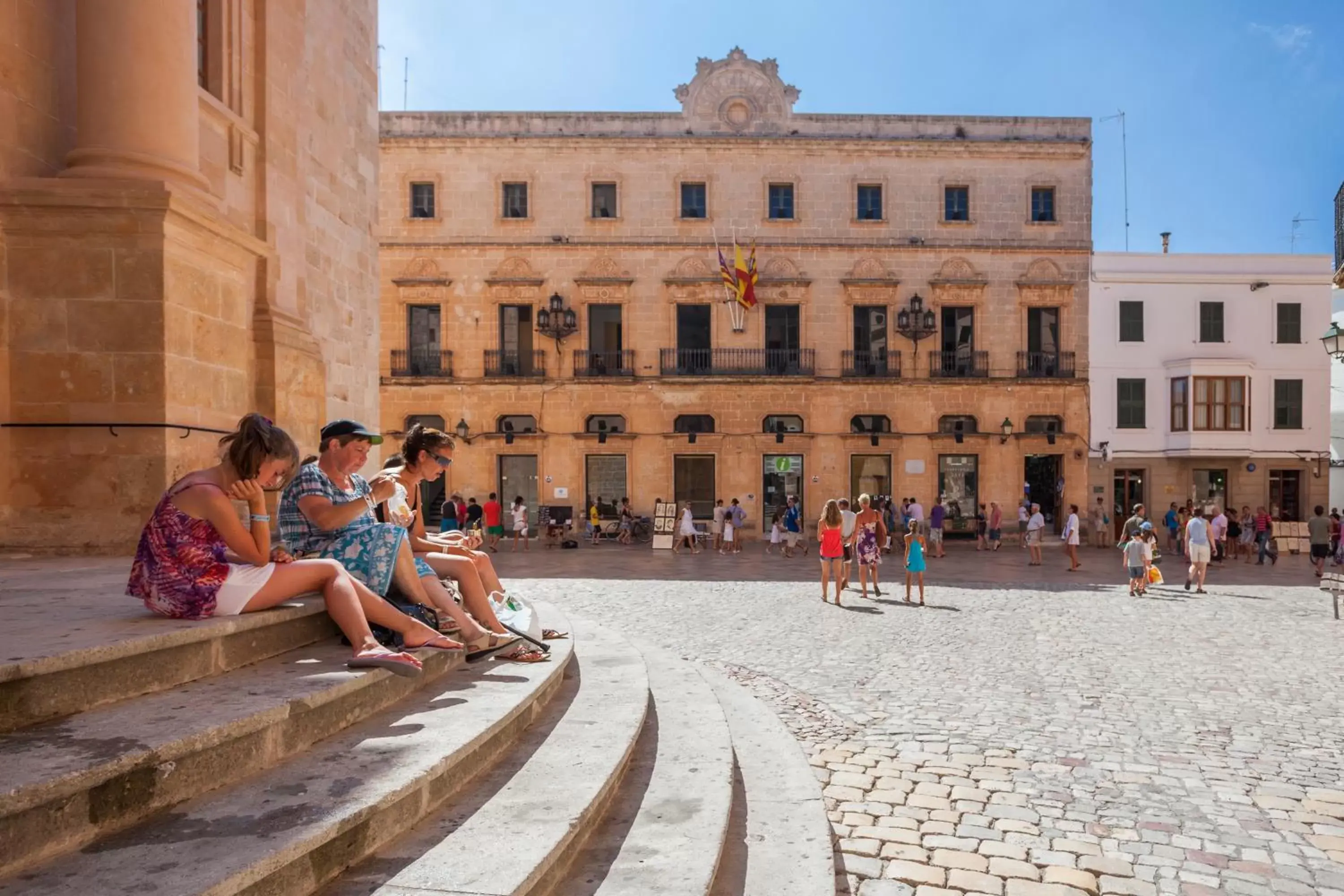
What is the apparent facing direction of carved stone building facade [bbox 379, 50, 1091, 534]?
toward the camera

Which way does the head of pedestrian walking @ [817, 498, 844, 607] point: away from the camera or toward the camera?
away from the camera

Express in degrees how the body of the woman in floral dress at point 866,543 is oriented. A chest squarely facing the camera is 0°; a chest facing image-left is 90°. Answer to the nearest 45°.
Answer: approximately 180°

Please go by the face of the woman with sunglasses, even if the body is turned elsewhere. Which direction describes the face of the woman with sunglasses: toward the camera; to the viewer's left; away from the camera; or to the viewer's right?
to the viewer's right

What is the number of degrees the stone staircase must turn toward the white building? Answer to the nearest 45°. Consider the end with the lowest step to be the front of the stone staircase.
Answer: approximately 90° to its left

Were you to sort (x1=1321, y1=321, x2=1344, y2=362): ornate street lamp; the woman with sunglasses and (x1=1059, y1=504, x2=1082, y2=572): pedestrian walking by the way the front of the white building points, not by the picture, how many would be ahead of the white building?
3

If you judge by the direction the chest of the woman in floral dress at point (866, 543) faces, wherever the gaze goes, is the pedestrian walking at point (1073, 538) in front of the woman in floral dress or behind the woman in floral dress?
in front

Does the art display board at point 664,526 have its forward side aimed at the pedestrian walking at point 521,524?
no

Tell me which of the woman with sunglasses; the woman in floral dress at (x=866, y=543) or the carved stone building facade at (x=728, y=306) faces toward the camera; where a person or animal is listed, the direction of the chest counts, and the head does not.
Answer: the carved stone building facade

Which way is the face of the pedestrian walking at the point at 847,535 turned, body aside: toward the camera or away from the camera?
away from the camera

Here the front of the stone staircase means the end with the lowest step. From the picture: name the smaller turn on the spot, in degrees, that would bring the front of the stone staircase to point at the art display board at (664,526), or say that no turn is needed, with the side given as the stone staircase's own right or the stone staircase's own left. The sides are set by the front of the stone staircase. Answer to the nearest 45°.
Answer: approximately 135° to the stone staircase's own left

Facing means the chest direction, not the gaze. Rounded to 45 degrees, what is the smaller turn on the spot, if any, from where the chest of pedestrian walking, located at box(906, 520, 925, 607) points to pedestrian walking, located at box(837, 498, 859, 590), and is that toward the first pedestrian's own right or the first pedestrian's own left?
0° — they already face them

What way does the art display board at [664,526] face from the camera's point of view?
toward the camera

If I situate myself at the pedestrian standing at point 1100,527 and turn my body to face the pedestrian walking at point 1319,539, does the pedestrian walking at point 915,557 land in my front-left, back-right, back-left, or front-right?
front-right

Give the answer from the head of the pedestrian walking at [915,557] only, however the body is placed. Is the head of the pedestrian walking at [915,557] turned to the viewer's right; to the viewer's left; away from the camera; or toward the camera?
away from the camera
